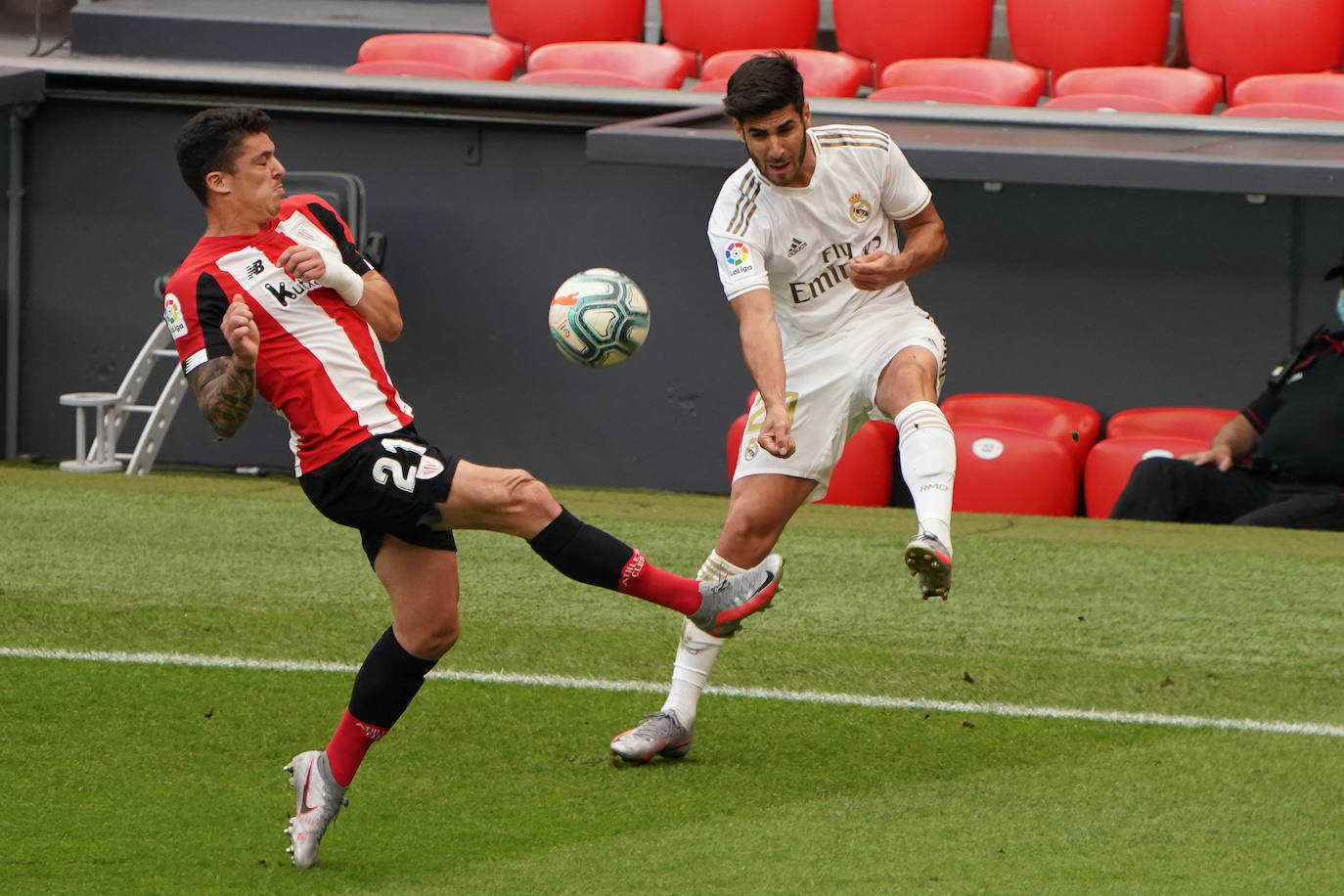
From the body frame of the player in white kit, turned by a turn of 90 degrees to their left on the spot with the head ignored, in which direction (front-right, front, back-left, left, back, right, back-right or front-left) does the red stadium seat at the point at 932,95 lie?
left

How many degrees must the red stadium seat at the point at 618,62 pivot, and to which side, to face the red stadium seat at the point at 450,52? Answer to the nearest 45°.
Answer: approximately 135° to its right

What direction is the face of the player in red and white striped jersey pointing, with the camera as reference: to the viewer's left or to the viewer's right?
to the viewer's right

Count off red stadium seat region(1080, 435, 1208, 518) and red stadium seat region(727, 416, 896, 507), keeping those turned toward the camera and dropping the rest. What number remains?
2

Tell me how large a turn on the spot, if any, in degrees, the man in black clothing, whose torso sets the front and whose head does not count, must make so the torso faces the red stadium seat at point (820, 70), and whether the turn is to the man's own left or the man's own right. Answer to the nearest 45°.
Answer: approximately 90° to the man's own right

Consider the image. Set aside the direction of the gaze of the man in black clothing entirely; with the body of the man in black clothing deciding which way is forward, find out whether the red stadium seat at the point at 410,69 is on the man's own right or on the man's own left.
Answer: on the man's own right

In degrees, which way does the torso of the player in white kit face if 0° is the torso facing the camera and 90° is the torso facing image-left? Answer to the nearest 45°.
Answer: approximately 0°

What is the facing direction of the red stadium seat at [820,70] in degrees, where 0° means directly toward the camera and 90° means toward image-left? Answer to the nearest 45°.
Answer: approximately 0°
